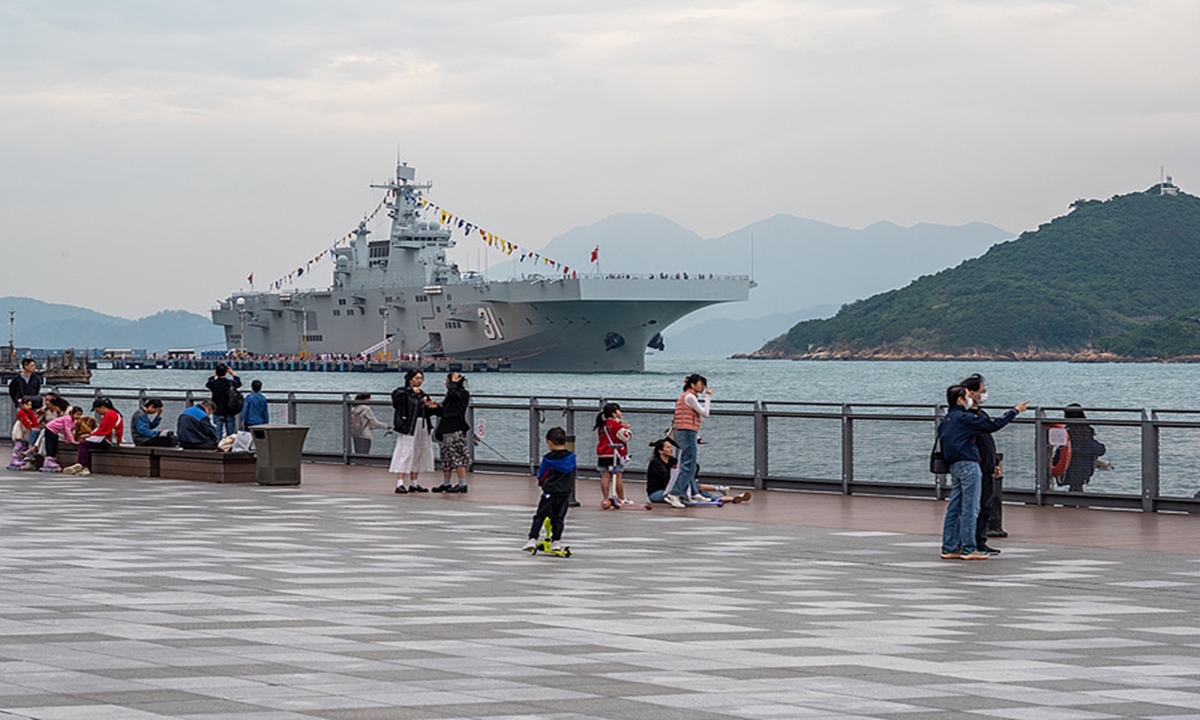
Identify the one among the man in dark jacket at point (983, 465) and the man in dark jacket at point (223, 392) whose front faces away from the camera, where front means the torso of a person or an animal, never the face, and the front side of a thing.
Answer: the man in dark jacket at point (223, 392)

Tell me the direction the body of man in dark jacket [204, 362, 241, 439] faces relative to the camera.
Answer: away from the camera

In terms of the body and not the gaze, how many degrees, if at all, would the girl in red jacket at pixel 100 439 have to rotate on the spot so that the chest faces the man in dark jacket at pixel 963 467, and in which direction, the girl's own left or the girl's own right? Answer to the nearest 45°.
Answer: approximately 135° to the girl's own left

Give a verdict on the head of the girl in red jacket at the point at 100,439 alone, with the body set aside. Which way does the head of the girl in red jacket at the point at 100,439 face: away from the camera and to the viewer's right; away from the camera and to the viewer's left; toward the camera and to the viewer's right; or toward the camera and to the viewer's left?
toward the camera and to the viewer's left

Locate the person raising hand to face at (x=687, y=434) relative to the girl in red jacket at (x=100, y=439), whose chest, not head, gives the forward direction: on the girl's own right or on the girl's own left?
on the girl's own left

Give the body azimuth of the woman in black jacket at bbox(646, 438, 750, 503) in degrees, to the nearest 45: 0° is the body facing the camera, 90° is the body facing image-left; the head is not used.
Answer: approximately 270°

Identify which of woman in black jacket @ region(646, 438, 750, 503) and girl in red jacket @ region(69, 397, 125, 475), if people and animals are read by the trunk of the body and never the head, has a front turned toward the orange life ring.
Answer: the woman in black jacket

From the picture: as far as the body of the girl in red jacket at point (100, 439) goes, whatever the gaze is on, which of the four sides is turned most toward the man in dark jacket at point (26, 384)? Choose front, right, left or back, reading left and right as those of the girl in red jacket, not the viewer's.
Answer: right
